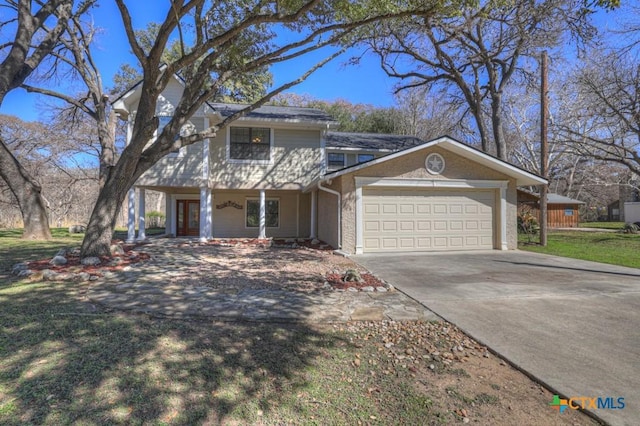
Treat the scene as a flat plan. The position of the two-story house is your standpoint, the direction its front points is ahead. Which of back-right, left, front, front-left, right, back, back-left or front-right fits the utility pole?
left

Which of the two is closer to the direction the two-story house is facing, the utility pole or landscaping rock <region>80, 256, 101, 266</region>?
the landscaping rock

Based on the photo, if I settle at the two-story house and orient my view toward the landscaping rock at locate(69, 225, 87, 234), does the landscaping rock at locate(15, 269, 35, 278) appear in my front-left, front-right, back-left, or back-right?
front-left

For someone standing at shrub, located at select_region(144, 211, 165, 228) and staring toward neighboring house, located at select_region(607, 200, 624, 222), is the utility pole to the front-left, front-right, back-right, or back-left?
front-right

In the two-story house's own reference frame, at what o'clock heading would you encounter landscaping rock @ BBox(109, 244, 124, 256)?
The landscaping rock is roughly at 2 o'clock from the two-story house.

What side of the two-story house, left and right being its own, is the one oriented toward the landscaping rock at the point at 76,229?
right

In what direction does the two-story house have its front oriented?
toward the camera

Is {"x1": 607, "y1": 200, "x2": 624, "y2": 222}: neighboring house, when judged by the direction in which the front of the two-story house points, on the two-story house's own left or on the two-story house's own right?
on the two-story house's own left

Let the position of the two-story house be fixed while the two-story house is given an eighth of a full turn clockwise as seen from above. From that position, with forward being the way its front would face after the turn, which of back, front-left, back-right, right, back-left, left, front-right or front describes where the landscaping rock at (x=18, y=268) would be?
front

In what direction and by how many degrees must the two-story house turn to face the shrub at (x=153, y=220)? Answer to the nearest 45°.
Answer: approximately 135° to its right

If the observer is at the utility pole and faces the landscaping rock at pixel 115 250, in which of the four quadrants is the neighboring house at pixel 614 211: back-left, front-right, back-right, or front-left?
back-right

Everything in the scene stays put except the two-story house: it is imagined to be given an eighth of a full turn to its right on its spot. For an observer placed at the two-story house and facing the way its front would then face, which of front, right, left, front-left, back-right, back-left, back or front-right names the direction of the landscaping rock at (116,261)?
front

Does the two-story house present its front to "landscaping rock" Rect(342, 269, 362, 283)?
yes

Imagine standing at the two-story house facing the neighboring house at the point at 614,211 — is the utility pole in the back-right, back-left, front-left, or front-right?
front-right
